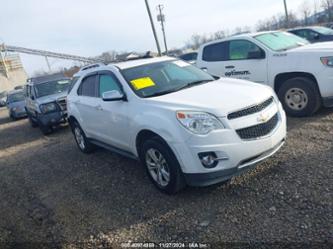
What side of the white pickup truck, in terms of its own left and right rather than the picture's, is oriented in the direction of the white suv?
right

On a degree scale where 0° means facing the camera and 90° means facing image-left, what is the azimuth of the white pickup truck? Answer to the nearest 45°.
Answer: approximately 315°

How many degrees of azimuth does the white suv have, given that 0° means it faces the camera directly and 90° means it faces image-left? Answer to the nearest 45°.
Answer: approximately 315°

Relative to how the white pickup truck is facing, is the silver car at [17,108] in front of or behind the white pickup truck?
behind

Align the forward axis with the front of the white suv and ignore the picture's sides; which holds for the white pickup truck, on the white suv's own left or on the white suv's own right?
on the white suv's own left

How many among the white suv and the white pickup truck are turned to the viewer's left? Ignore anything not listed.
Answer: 0
